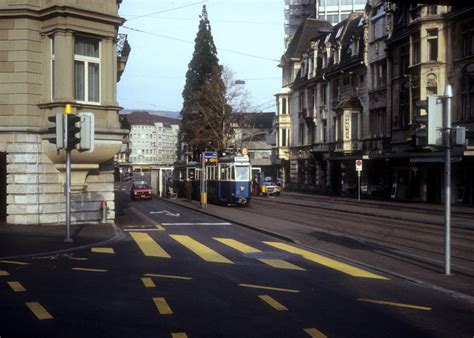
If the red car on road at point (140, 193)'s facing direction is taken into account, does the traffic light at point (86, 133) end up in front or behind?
in front

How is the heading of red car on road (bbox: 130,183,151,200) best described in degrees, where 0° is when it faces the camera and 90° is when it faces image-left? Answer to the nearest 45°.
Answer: approximately 0°

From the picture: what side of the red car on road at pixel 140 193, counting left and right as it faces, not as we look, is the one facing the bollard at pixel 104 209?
front

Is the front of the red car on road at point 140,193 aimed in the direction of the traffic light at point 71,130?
yes

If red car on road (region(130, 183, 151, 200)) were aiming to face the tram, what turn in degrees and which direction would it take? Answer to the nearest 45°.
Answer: approximately 45° to its left

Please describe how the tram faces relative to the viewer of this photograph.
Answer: facing the viewer and to the right of the viewer

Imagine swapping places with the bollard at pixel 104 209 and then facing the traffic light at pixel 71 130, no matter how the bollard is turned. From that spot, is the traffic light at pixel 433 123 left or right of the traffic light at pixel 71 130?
left

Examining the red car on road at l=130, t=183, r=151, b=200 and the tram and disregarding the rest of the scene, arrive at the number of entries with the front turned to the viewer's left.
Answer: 0

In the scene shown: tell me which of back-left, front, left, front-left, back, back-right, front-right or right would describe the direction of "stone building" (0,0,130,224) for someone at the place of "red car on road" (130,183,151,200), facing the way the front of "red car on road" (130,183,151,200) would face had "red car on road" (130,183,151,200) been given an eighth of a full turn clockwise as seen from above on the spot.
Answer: front-left
